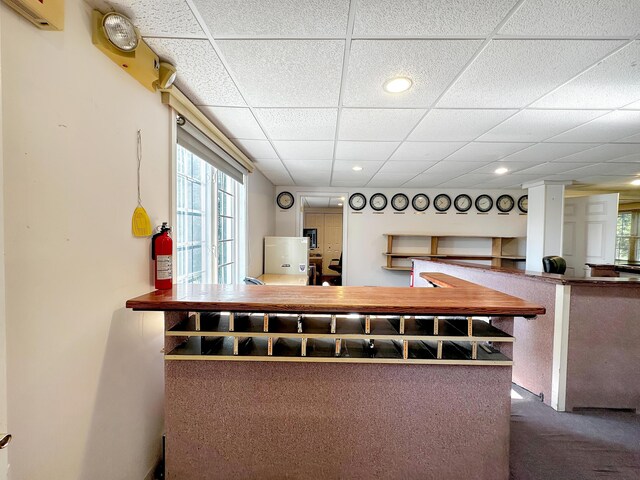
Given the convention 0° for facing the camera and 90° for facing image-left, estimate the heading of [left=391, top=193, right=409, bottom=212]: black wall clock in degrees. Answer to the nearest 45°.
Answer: approximately 0°

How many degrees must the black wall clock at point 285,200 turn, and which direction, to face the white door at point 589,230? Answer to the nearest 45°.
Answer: approximately 90° to its left

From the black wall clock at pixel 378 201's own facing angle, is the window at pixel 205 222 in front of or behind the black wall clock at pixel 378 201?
in front

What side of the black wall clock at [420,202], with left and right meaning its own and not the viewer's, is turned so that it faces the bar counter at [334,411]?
front

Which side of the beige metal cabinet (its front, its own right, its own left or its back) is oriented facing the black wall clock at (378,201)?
left

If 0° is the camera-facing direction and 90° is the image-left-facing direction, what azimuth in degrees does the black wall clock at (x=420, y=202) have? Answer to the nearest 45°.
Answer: approximately 0°

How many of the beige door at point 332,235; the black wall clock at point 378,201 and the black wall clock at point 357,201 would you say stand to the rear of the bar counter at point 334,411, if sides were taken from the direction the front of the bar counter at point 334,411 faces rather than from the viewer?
3

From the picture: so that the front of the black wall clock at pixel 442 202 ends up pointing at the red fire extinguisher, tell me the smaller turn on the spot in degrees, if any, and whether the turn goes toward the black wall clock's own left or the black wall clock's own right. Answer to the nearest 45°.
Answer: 0° — it already faces it

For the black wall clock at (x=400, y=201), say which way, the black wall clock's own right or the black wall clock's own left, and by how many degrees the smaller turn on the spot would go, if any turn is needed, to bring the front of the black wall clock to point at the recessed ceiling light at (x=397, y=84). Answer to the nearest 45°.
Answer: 0° — it already faces it
